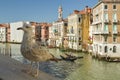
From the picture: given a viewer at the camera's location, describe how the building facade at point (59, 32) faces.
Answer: facing the viewer and to the left of the viewer

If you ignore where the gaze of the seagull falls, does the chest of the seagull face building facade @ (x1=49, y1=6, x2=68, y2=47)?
no

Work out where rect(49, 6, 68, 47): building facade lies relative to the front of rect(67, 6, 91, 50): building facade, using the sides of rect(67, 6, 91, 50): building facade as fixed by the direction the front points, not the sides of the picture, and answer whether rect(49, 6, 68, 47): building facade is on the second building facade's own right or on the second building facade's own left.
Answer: on the second building facade's own right

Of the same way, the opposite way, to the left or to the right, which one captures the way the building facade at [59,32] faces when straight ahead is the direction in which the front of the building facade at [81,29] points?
the same way

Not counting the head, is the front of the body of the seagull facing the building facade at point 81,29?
no

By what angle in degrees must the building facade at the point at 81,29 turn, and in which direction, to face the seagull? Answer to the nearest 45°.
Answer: approximately 45° to its left

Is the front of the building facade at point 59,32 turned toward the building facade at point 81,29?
no

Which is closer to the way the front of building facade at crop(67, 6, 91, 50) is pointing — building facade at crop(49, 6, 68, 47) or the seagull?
the seagull
